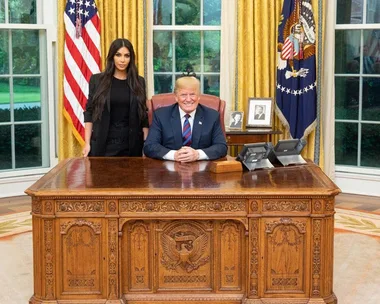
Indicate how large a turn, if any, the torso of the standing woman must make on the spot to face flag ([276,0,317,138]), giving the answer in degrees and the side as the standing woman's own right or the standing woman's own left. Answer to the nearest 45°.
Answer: approximately 135° to the standing woman's own left

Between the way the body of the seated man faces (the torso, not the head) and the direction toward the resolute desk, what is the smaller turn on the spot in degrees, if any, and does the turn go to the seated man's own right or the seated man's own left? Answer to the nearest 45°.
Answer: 0° — they already face it

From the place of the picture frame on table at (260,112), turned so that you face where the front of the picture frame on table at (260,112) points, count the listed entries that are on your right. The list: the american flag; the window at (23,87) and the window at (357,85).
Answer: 2

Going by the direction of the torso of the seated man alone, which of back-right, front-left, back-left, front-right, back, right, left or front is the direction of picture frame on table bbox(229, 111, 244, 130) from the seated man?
back

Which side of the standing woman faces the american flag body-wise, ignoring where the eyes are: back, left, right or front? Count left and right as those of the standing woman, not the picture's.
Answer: back

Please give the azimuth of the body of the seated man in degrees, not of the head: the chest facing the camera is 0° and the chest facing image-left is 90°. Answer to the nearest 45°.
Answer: approximately 0°

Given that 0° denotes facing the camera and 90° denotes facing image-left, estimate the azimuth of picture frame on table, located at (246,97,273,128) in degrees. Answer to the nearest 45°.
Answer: approximately 0°

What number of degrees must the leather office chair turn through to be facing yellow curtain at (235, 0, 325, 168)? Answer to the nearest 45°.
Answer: approximately 180°
